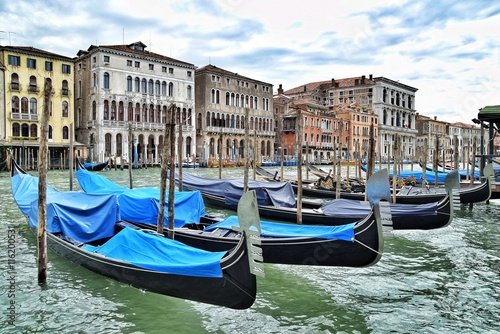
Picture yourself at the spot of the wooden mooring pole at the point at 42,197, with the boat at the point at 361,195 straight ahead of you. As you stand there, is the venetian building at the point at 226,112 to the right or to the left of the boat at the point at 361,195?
left

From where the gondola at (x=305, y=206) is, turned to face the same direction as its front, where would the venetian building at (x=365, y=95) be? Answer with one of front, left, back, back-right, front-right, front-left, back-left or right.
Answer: back-left

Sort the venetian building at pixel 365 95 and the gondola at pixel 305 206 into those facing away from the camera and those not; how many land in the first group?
0

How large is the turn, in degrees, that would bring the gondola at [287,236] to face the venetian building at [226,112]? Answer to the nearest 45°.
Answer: approximately 135° to its left

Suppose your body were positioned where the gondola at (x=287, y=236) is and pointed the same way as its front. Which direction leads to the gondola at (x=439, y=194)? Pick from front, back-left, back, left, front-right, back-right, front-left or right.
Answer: left

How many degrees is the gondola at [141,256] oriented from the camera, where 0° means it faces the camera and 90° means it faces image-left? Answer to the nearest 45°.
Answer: approximately 315°

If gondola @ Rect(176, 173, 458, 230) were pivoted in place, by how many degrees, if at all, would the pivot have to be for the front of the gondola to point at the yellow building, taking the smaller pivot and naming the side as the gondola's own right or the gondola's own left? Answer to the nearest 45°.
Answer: approximately 180°

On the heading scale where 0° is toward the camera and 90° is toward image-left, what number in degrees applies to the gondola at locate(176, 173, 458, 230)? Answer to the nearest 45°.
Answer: approximately 315°

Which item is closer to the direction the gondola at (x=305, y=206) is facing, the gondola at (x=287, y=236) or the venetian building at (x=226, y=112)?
the gondola

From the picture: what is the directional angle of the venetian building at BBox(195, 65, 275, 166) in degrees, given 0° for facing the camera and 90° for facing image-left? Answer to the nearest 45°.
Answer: approximately 315°
